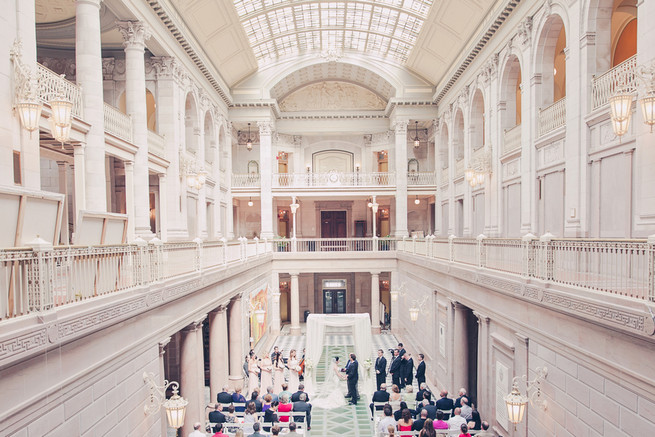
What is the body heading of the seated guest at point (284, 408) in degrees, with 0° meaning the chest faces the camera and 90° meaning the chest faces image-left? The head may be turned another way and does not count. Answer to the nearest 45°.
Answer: approximately 180°

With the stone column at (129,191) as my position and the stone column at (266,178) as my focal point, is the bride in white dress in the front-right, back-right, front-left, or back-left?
front-right

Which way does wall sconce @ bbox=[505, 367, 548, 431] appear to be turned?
to the viewer's left

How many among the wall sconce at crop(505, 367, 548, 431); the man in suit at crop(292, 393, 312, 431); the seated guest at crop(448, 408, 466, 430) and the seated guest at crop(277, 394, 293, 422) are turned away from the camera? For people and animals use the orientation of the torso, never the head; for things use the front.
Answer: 3

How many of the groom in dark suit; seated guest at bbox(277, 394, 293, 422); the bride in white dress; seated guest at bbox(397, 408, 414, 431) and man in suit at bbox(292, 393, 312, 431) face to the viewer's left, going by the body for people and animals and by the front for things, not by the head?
1

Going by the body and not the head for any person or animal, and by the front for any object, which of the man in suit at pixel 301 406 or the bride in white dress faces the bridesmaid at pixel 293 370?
the man in suit

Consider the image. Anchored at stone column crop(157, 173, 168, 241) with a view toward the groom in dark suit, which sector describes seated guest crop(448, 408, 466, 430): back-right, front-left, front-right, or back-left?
front-right

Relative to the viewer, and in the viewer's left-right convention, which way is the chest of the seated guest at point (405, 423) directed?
facing away from the viewer

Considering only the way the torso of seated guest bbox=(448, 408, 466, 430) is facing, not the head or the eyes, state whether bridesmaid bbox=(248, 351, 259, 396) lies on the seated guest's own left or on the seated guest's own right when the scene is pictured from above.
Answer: on the seated guest's own left

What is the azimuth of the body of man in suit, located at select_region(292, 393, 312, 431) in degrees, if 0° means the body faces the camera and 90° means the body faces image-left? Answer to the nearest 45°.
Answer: approximately 180°

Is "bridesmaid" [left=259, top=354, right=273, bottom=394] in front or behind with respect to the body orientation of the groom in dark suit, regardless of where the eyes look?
in front

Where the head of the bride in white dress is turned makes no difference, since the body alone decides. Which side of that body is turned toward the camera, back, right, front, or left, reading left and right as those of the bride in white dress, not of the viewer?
right

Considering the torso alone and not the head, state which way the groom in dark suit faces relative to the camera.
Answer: to the viewer's left

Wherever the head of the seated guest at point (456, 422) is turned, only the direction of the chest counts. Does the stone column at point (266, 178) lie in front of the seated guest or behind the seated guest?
in front

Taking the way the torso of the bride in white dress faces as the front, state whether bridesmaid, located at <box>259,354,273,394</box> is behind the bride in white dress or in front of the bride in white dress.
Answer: behind

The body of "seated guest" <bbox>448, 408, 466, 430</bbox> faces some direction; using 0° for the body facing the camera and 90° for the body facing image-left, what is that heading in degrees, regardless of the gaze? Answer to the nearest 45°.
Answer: approximately 180°

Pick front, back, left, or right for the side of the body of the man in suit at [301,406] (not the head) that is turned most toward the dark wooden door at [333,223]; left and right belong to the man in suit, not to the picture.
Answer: front
